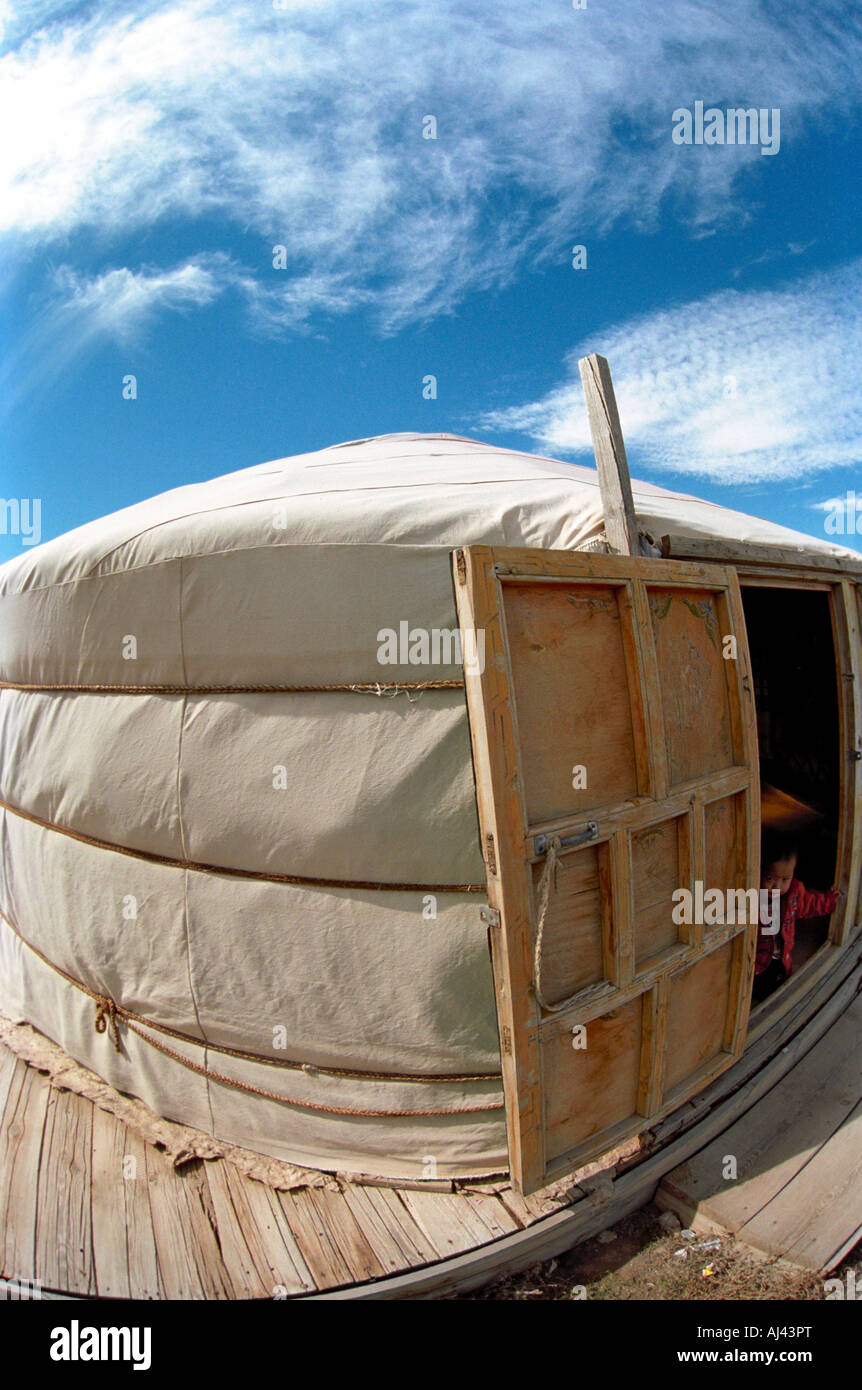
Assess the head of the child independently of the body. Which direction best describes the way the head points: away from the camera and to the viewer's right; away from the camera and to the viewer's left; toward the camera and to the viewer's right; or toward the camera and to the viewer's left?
toward the camera and to the viewer's left

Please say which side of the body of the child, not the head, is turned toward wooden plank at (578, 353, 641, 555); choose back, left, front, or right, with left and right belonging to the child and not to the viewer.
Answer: right

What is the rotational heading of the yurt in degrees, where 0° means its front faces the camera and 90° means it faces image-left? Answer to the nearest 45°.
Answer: approximately 315°

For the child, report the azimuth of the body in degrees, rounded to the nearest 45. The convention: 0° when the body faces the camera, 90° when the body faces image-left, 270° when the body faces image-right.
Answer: approximately 0°
